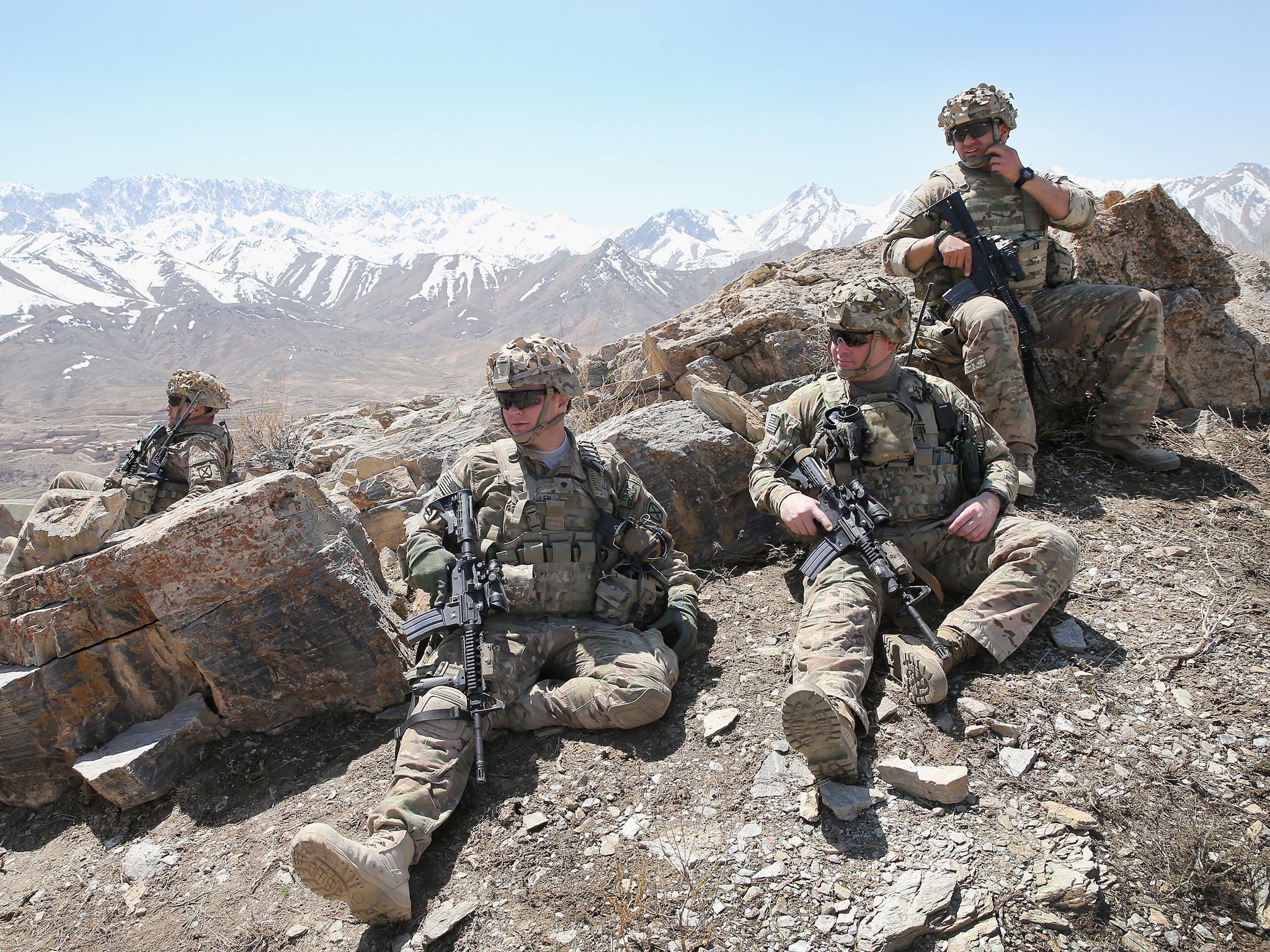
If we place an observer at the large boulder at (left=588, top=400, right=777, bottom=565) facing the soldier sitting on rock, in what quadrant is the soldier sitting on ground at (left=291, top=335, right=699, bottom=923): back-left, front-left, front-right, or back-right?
back-right

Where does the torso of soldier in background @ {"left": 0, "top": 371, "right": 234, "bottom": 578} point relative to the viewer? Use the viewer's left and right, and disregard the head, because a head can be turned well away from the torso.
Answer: facing to the left of the viewer

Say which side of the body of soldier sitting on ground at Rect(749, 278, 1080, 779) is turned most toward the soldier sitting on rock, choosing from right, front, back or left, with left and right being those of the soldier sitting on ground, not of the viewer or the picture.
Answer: back

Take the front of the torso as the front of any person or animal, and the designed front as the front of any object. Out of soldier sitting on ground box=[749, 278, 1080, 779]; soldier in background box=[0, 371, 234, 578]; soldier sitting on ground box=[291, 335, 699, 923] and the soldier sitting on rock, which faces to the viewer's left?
the soldier in background

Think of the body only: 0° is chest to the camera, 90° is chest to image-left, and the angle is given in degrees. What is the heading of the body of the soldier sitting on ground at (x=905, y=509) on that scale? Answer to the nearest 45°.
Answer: approximately 0°

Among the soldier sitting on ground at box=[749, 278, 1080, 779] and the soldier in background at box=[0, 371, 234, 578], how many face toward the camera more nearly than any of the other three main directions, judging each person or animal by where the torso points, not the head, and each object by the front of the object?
1

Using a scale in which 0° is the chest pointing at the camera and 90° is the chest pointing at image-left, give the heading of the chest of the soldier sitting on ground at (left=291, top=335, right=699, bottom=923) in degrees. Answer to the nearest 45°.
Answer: approximately 0°

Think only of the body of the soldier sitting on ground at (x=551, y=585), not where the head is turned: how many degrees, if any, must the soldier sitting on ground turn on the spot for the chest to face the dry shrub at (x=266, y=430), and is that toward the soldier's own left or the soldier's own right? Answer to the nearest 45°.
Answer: approximately 180°
